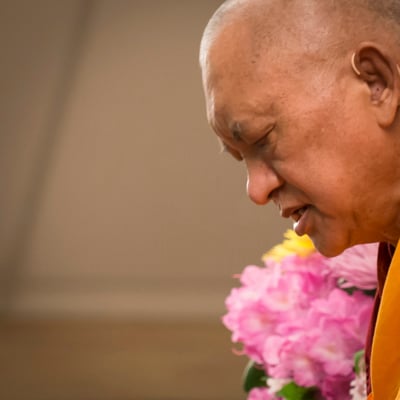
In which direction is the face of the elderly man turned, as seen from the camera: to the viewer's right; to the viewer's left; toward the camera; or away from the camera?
to the viewer's left

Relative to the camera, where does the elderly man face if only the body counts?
to the viewer's left
